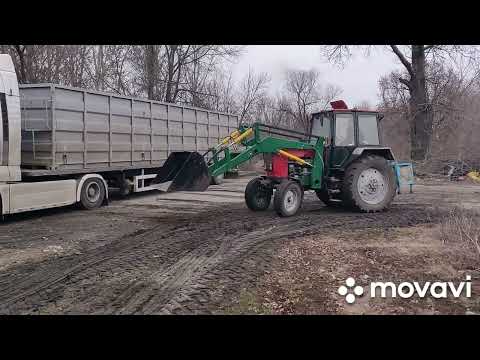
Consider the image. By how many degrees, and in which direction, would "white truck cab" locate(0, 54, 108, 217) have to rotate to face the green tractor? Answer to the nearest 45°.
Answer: approximately 135° to its left

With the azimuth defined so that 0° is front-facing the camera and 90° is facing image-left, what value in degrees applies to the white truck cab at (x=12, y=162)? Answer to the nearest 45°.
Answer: approximately 45°

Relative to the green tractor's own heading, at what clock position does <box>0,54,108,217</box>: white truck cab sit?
The white truck cab is roughly at 1 o'clock from the green tractor.

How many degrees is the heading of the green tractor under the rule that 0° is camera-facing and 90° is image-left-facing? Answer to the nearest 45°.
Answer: approximately 45°
